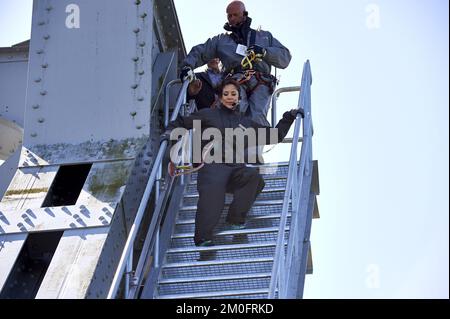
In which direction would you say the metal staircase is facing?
toward the camera
